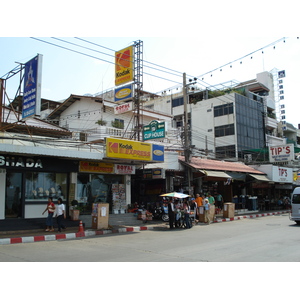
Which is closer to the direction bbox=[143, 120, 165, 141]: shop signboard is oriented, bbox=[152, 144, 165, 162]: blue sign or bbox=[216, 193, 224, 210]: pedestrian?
the blue sign

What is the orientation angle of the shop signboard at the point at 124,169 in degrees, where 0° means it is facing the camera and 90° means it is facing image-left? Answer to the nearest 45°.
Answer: approximately 315°

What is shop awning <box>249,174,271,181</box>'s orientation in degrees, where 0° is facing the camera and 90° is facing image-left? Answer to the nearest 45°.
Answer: approximately 315°

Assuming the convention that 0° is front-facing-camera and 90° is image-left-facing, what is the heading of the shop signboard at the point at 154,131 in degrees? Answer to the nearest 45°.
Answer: approximately 45°

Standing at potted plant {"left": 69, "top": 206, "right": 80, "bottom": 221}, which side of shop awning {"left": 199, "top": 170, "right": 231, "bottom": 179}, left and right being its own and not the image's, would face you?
right

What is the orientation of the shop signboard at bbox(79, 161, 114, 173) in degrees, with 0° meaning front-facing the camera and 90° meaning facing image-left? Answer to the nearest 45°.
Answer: approximately 315°

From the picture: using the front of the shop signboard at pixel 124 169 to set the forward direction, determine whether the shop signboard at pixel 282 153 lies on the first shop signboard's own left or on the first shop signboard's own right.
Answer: on the first shop signboard's own left
